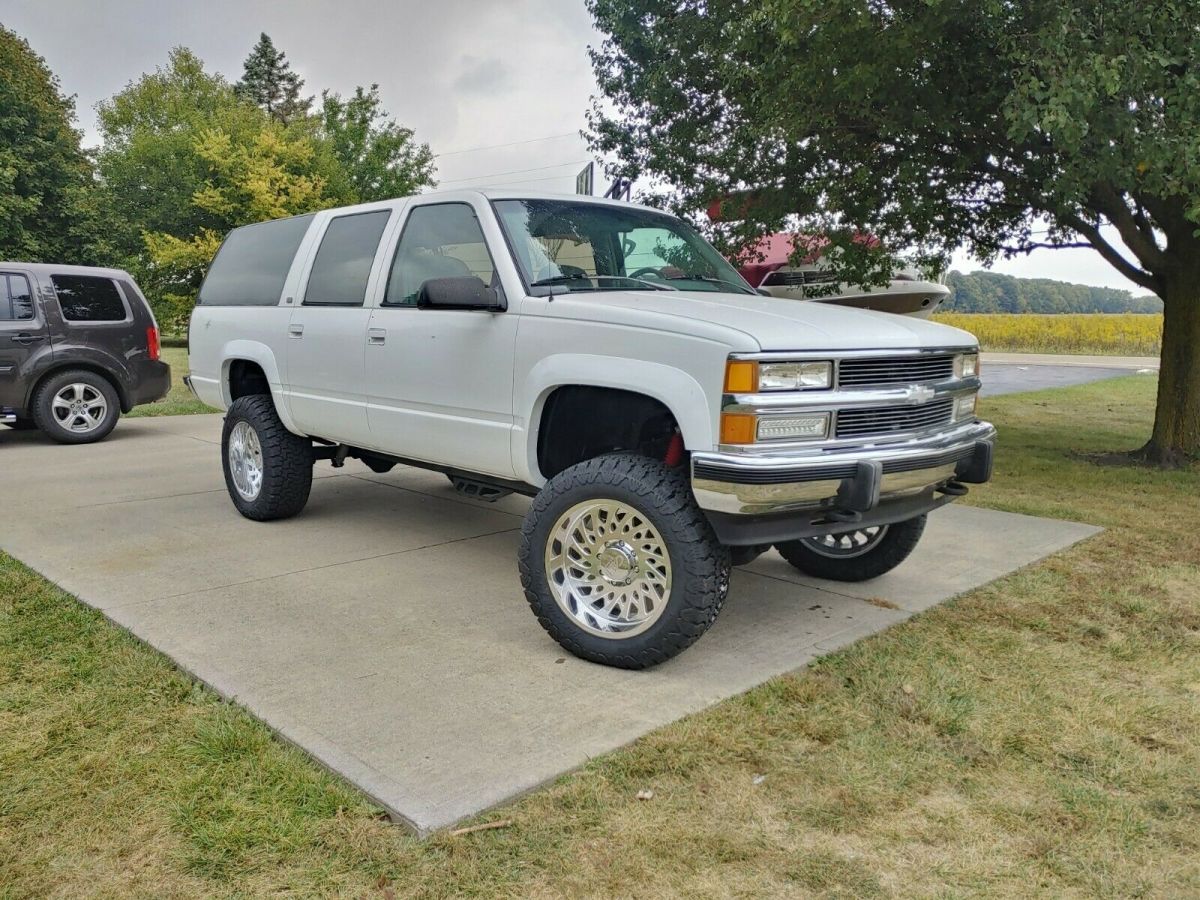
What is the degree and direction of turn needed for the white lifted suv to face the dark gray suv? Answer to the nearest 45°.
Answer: approximately 180°

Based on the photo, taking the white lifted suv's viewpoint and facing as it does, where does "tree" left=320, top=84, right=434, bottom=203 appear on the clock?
The tree is roughly at 7 o'clock from the white lifted suv.

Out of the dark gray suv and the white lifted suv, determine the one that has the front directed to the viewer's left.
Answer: the dark gray suv

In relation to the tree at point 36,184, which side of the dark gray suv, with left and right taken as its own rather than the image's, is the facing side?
right

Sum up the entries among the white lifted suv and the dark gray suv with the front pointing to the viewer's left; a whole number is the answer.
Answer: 1

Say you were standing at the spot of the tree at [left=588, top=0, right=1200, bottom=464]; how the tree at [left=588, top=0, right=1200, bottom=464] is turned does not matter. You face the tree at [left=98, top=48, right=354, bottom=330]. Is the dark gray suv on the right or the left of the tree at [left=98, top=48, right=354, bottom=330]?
left

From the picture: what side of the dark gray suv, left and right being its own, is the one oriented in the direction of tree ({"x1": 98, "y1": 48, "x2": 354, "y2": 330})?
right

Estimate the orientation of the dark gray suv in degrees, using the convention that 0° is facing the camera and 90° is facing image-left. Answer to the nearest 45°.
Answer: approximately 90°

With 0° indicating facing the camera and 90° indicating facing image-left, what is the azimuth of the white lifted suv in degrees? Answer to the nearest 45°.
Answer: approximately 315°

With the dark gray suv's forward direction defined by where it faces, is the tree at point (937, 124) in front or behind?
behind
